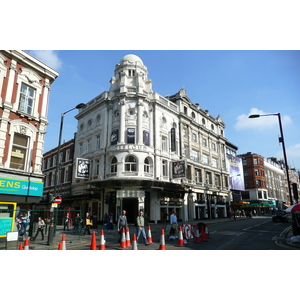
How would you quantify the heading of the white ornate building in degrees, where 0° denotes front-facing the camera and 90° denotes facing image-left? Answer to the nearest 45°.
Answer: approximately 0°
